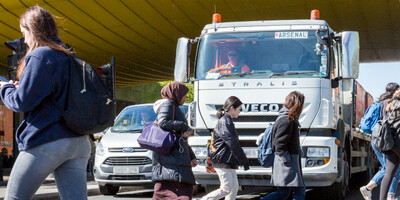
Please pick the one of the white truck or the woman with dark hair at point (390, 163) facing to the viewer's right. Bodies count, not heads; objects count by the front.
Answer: the woman with dark hair

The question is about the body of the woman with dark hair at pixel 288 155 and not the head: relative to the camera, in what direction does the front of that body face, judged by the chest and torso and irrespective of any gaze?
to the viewer's right

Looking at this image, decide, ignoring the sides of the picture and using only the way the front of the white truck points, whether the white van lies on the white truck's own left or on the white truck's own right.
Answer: on the white truck's own right

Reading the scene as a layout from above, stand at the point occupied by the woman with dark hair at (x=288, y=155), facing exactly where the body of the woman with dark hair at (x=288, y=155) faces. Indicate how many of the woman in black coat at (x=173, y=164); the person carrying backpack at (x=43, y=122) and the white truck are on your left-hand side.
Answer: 1

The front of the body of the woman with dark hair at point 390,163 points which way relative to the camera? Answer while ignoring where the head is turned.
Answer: to the viewer's right
